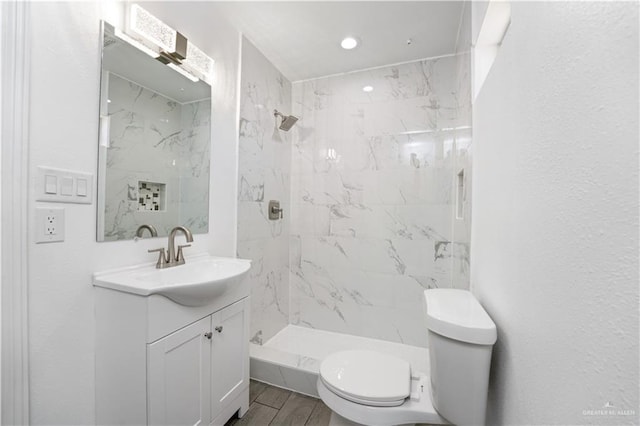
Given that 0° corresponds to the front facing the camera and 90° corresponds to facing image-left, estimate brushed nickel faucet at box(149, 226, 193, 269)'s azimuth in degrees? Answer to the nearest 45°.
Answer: approximately 315°

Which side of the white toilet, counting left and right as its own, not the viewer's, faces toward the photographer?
left

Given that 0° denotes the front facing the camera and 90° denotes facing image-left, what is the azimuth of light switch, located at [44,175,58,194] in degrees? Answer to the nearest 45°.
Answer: approximately 315°

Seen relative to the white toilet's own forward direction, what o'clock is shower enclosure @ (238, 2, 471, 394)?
The shower enclosure is roughly at 2 o'clock from the white toilet.

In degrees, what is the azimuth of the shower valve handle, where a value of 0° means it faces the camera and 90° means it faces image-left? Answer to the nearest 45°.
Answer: approximately 315°

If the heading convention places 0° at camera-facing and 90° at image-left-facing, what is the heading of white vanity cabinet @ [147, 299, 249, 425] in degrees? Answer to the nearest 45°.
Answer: approximately 315°

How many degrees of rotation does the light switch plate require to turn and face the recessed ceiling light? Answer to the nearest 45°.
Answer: approximately 45° to its left

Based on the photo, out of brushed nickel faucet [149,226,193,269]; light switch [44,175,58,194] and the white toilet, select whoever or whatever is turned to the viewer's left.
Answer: the white toilet
